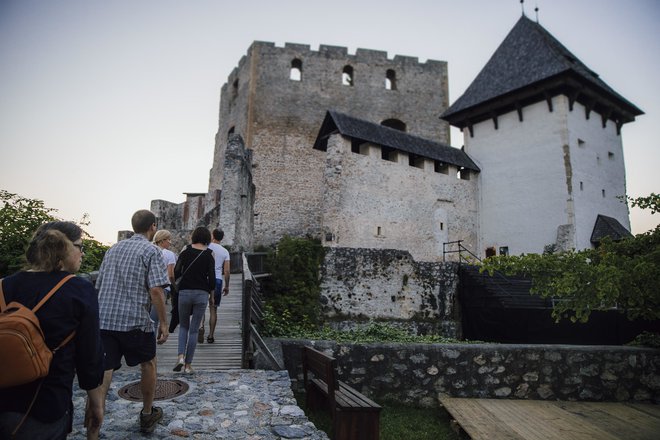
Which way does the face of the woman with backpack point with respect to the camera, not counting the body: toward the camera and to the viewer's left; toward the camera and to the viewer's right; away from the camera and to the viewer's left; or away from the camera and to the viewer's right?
away from the camera and to the viewer's right

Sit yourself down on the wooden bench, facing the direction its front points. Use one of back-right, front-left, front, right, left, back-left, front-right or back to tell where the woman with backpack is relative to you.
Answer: back

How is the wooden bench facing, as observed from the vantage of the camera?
facing away from the viewer and to the right of the viewer

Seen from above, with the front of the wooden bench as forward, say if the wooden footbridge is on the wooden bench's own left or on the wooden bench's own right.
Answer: on the wooden bench's own left

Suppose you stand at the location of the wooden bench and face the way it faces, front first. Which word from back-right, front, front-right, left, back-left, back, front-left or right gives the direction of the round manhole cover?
back-left

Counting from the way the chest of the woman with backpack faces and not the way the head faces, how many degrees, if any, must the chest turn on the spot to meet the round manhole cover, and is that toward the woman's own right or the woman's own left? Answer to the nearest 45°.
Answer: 0° — they already face it

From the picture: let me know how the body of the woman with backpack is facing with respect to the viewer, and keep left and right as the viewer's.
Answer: facing away from the viewer and to the right of the viewer

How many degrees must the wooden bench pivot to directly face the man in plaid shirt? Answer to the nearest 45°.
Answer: approximately 180°

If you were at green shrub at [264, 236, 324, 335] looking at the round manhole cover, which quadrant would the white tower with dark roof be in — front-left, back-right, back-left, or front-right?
back-left
